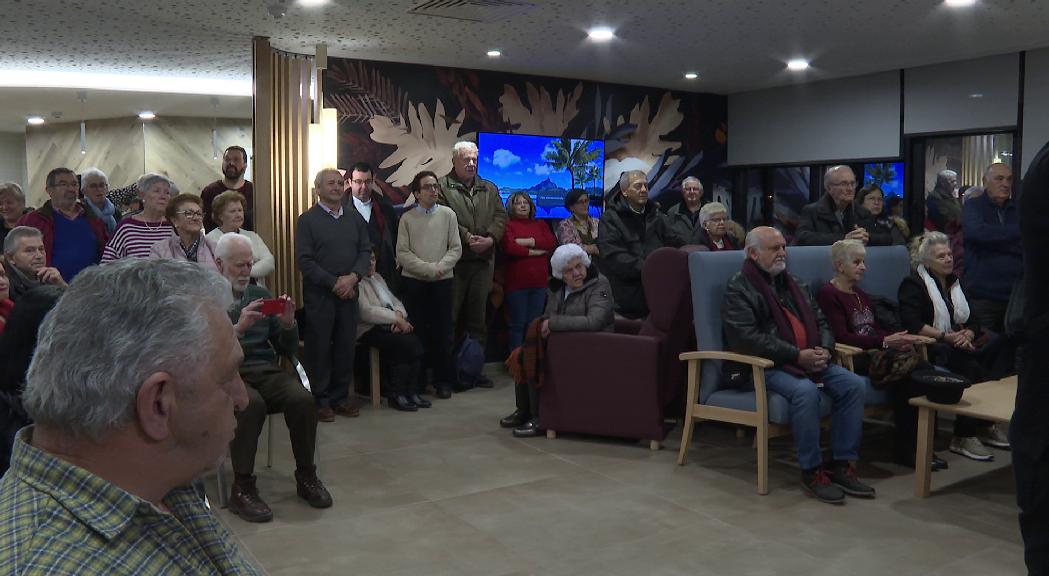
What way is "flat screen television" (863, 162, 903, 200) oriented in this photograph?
toward the camera

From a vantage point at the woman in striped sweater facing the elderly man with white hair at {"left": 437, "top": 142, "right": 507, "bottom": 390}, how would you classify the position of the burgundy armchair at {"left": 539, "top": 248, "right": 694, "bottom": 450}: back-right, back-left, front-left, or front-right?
front-right

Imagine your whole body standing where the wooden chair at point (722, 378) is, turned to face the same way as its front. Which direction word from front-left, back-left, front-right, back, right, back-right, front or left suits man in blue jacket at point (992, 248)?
left

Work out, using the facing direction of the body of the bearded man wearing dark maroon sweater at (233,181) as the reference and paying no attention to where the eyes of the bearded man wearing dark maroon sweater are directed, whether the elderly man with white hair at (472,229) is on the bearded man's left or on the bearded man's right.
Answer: on the bearded man's left

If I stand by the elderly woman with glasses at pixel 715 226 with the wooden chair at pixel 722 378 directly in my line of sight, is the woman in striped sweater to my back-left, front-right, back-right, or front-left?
front-right

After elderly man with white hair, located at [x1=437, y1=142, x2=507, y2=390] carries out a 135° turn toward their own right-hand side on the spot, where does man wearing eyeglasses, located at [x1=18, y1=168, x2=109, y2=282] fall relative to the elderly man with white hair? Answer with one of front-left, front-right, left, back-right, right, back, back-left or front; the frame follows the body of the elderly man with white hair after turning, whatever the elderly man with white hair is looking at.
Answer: front-left

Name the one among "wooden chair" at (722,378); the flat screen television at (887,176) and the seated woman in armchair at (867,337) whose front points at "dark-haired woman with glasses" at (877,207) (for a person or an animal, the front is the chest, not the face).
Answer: the flat screen television

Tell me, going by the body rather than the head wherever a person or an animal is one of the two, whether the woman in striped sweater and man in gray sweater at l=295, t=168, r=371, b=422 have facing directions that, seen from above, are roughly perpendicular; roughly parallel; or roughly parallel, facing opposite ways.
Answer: roughly parallel

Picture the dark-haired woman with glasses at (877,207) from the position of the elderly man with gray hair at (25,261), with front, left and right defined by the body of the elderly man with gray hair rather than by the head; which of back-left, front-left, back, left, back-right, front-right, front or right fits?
front-left

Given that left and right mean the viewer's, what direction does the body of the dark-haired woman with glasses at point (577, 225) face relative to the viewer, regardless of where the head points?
facing the viewer and to the right of the viewer

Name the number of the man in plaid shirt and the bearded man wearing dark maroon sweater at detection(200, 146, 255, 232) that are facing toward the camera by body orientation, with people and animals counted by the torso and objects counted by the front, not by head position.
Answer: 1

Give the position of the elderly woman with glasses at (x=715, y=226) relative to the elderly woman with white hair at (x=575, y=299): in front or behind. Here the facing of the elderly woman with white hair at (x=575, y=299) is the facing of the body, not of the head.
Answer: behind

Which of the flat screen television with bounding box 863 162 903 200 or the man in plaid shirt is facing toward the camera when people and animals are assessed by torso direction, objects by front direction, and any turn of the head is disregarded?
the flat screen television

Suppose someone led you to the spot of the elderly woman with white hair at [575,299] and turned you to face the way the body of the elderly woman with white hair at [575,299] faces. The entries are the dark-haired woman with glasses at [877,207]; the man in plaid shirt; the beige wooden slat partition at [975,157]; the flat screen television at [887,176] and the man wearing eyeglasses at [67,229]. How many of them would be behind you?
3
